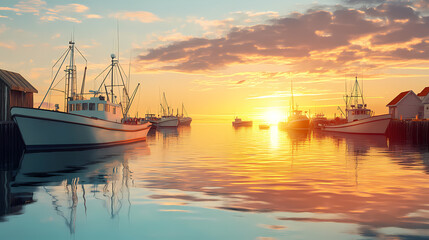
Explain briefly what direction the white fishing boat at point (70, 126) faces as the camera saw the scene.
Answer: facing the viewer and to the left of the viewer
